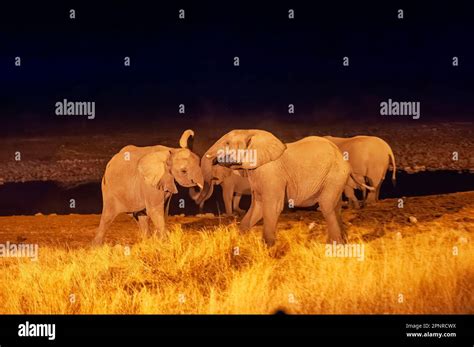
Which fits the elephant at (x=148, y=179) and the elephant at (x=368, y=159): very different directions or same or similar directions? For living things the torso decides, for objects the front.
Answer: very different directions

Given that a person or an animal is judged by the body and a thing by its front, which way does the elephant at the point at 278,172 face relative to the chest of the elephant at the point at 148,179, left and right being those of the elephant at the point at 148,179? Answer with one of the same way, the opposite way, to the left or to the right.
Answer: the opposite way

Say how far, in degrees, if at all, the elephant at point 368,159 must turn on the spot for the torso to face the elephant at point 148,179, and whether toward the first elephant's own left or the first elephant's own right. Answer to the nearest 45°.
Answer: approximately 45° to the first elephant's own left

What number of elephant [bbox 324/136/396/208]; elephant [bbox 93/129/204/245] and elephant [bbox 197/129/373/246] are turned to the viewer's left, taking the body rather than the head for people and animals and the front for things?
2

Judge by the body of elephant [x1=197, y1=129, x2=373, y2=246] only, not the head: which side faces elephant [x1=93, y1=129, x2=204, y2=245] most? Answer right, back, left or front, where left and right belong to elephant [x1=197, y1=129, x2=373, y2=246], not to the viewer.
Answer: front

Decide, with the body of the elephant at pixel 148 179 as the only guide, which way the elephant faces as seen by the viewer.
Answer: to the viewer's right

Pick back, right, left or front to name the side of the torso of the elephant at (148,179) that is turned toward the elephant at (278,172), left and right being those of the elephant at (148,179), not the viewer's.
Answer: front

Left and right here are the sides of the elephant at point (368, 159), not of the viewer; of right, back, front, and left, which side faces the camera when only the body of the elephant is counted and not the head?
left

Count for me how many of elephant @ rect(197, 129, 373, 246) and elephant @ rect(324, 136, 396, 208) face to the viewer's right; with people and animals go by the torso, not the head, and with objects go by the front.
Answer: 0

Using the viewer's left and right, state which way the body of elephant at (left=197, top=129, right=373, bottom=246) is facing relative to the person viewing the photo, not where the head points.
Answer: facing to the left of the viewer

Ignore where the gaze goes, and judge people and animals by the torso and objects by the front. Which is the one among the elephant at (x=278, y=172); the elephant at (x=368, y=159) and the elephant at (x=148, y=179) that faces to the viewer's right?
the elephant at (x=148, y=179)
